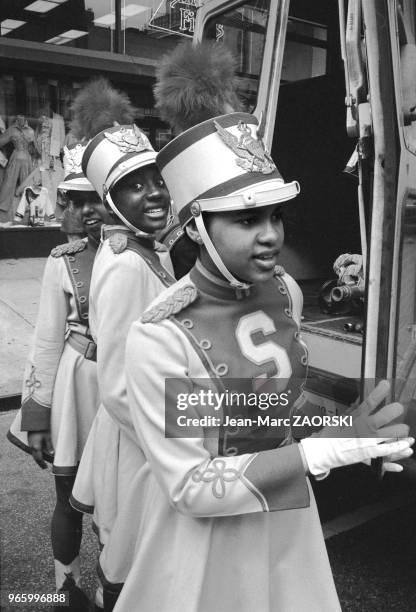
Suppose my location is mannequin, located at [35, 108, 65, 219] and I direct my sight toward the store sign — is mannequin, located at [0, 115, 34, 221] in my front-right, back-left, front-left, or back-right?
back-right

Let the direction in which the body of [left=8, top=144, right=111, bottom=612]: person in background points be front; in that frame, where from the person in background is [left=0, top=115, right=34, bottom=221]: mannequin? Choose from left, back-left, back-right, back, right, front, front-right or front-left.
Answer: back-left

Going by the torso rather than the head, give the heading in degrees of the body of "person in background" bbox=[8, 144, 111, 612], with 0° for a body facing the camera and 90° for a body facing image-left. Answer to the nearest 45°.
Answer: approximately 315°

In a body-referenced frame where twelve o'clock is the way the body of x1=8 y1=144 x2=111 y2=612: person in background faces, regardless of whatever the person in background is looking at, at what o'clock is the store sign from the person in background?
The store sign is roughly at 8 o'clock from the person in background.

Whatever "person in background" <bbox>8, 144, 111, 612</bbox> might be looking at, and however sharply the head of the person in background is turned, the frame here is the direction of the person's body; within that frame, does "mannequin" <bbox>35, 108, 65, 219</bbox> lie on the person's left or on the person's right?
on the person's left
